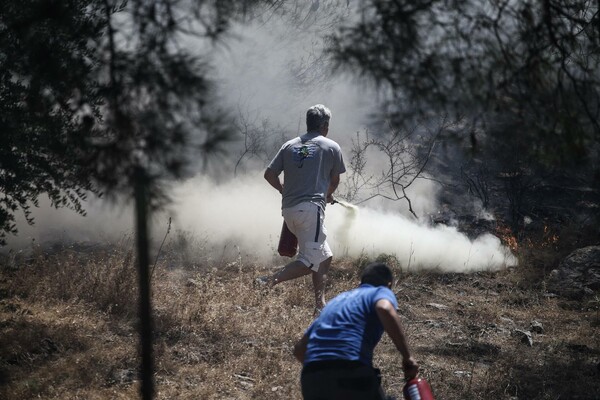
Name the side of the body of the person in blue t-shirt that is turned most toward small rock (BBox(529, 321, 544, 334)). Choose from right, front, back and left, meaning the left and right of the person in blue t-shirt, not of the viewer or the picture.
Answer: front

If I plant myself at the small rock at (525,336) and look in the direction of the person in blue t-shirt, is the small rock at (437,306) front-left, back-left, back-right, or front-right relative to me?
back-right

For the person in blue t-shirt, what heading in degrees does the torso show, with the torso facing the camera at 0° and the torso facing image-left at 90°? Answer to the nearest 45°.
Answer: approximately 225°

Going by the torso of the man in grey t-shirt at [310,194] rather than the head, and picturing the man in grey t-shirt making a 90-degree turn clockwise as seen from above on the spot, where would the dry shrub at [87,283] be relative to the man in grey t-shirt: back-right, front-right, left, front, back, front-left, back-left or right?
back-right

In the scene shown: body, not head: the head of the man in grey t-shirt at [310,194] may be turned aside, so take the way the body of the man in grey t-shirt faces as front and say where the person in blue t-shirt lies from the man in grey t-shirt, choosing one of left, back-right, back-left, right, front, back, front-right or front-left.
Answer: back-right

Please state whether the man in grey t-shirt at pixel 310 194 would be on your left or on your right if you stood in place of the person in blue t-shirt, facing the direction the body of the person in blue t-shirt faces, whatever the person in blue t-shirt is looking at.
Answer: on your left

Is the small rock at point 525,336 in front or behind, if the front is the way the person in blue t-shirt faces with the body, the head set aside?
in front

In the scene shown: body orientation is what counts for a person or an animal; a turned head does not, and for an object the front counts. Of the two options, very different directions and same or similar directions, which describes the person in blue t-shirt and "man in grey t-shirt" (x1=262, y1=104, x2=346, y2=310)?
same or similar directions

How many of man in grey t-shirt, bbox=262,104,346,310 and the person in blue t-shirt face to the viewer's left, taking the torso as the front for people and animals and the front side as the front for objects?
0

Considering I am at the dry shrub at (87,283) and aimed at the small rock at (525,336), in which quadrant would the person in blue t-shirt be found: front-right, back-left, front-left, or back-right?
front-right

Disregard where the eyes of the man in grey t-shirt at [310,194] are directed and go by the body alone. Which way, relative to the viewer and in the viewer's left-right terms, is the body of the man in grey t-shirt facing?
facing away from the viewer and to the right of the viewer

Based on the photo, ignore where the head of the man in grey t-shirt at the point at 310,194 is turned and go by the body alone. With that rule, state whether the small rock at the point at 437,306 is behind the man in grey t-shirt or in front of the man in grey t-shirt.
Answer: in front
